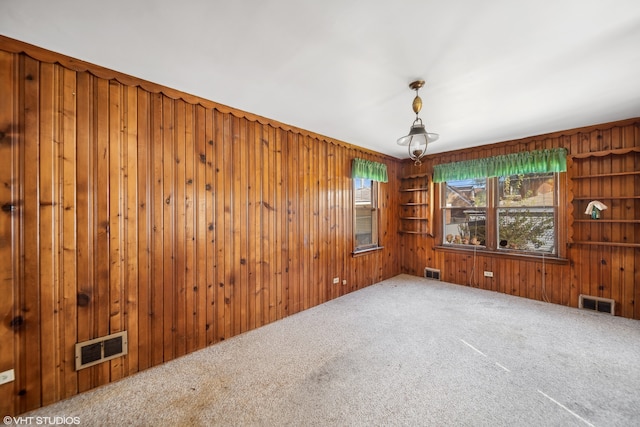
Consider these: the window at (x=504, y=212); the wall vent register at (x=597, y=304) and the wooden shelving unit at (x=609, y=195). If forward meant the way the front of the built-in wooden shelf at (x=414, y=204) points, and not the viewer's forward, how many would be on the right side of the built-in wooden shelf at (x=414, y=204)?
0

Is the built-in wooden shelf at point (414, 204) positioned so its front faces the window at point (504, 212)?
no

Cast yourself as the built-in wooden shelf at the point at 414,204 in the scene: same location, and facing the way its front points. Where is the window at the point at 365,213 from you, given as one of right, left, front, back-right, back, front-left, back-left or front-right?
front

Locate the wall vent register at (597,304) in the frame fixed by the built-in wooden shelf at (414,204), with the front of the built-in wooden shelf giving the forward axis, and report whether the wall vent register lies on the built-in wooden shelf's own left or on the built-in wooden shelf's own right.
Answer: on the built-in wooden shelf's own left

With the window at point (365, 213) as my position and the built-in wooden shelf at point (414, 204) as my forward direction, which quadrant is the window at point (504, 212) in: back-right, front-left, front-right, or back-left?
front-right

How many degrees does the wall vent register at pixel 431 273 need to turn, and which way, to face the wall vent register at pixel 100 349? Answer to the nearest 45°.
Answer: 0° — it already faces it

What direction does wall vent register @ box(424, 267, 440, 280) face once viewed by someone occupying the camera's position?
facing the viewer and to the left of the viewer

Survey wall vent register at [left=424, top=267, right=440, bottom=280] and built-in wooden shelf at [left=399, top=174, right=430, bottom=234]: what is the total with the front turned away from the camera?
0

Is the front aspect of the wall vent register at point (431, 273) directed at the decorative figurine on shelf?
no

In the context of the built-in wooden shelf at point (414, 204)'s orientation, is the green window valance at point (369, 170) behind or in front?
in front

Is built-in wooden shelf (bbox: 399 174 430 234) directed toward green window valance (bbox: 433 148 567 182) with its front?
no

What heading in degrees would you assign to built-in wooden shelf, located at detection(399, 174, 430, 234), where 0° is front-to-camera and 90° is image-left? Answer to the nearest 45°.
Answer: approximately 45°

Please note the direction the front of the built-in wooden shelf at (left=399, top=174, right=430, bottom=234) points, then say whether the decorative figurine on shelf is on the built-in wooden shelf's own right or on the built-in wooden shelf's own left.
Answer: on the built-in wooden shelf's own left

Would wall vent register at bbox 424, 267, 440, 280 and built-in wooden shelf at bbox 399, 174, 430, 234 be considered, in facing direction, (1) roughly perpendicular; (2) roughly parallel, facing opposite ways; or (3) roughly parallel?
roughly parallel

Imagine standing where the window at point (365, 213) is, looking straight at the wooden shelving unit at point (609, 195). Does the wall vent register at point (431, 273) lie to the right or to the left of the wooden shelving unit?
left
